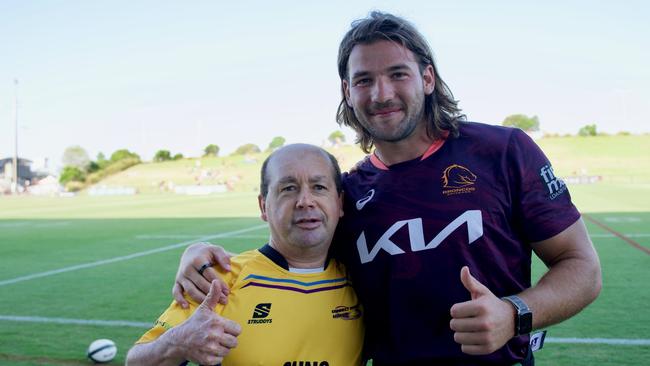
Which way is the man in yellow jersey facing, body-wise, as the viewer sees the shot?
toward the camera

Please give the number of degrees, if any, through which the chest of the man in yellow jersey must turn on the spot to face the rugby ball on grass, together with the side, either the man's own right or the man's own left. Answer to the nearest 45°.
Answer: approximately 135° to the man's own right
